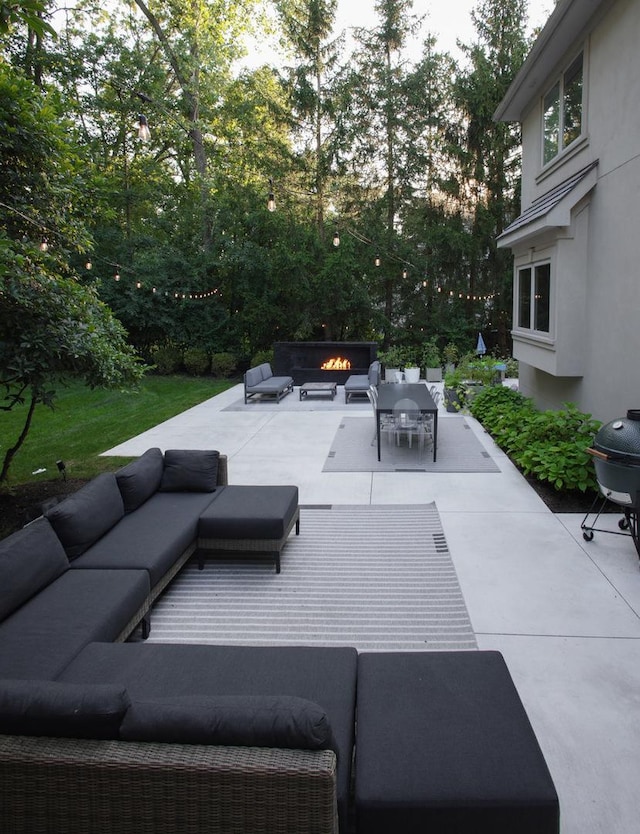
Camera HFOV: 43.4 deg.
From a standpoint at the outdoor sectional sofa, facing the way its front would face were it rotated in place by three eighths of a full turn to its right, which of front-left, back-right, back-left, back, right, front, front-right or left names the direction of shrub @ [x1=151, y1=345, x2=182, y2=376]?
back-right

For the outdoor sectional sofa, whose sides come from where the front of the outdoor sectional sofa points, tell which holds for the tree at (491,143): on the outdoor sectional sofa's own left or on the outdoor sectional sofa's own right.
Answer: on the outdoor sectional sofa's own left

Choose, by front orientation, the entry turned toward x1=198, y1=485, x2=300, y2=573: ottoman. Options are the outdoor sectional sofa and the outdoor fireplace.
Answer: the outdoor fireplace

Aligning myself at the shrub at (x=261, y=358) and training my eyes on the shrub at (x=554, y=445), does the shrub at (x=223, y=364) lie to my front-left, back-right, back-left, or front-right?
back-right

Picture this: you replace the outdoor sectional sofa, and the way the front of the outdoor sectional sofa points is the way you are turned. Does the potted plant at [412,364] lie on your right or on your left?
on your left

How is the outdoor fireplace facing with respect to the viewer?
toward the camera

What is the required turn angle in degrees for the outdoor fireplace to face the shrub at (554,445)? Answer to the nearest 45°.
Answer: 0° — it already faces it

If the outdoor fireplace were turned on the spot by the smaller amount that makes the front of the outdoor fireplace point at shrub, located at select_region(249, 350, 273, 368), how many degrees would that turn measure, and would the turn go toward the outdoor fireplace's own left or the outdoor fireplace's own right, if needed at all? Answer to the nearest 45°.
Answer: approximately 135° to the outdoor fireplace's own right

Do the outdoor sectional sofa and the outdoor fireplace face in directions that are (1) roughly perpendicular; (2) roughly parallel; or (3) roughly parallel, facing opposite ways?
roughly perpendicular

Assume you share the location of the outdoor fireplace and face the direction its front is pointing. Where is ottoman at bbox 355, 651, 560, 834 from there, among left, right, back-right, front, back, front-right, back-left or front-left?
front

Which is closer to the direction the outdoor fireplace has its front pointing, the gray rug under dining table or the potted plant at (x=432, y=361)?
the gray rug under dining table

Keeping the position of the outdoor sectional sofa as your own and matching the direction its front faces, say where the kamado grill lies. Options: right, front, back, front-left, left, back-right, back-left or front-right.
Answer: front-left

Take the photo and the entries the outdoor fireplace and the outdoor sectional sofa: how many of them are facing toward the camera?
1

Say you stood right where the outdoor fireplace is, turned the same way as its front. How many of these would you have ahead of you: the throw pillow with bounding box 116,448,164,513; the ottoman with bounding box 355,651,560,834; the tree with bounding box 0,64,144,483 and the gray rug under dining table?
4

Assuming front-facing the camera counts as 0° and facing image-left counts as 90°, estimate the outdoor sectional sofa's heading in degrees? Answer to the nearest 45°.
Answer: approximately 270°
